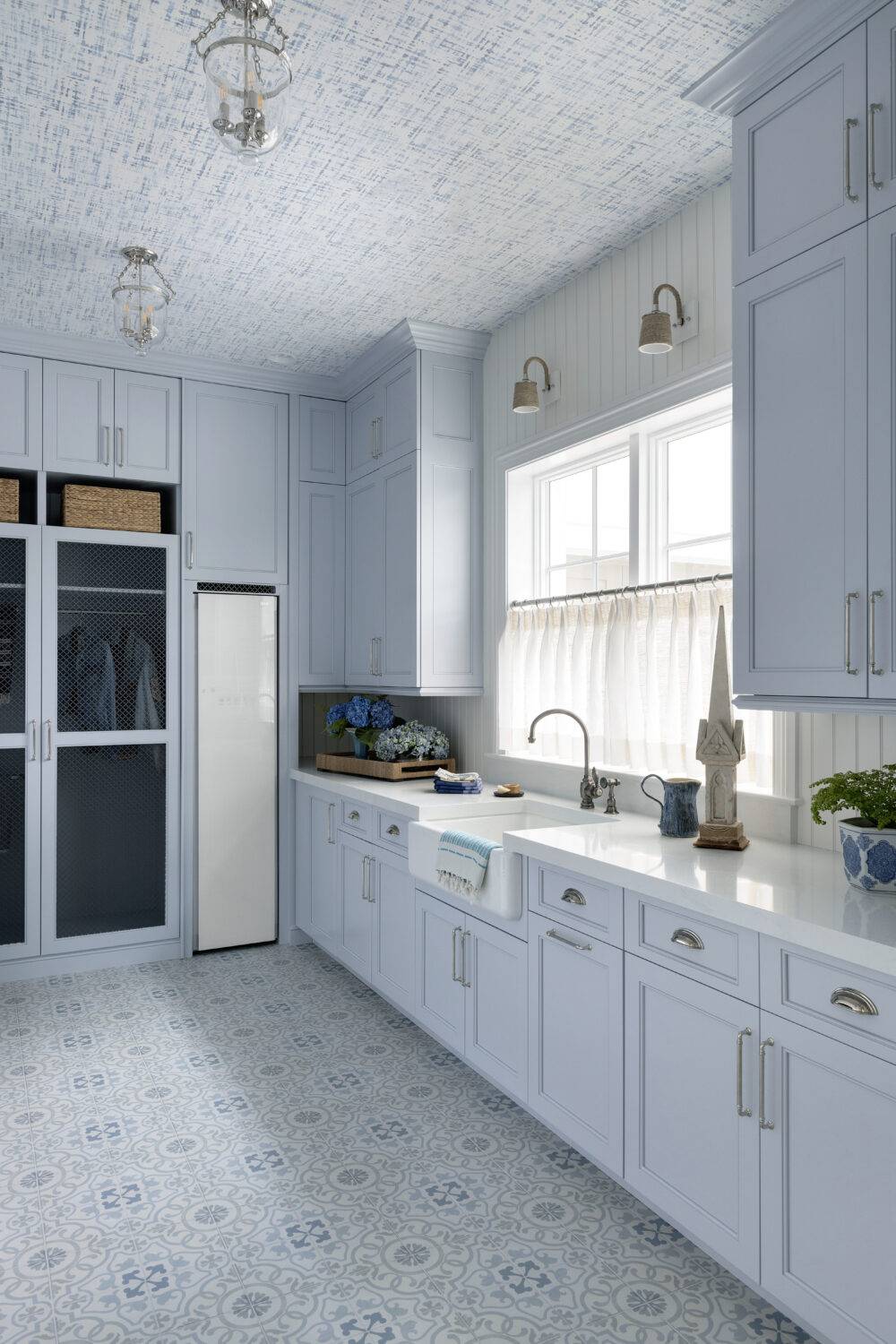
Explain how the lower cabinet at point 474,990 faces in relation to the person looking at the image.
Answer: facing the viewer and to the left of the viewer

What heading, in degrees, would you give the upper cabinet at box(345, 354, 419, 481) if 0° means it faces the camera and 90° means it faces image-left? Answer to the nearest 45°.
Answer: approximately 45°

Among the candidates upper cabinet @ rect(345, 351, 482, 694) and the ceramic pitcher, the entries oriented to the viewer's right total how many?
1

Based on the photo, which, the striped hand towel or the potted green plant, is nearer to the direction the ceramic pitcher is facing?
the potted green plant

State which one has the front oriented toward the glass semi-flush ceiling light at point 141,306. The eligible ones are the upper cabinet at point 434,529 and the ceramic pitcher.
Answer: the upper cabinet

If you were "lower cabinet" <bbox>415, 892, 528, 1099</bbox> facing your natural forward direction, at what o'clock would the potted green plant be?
The potted green plant is roughly at 9 o'clock from the lower cabinet.

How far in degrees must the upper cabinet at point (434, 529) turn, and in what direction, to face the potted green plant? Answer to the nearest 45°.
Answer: approximately 90° to its left

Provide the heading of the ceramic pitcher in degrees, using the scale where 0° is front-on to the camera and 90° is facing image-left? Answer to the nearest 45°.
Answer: approximately 270°

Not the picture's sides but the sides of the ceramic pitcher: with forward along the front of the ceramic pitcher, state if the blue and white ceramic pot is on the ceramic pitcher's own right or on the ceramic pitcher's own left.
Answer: on the ceramic pitcher's own right

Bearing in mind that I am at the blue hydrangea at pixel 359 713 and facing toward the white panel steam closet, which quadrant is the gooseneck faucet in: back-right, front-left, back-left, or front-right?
back-left

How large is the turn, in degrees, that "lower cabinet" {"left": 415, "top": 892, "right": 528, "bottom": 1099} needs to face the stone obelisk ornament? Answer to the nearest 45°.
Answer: approximately 90° to its left
